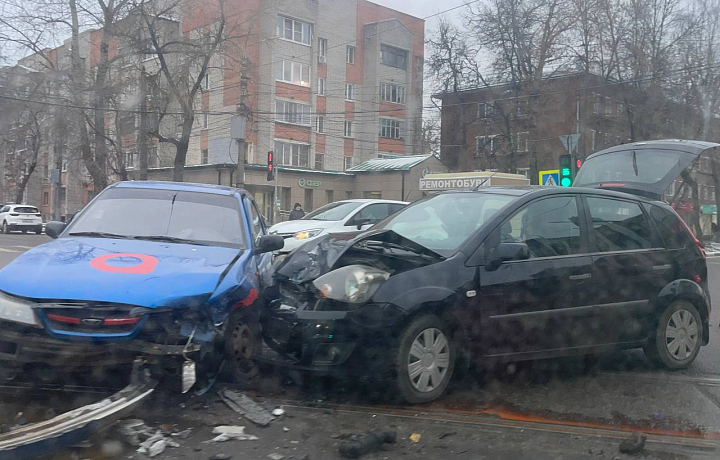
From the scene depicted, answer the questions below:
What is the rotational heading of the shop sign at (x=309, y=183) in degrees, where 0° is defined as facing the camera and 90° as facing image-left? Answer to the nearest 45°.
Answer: approximately 0°

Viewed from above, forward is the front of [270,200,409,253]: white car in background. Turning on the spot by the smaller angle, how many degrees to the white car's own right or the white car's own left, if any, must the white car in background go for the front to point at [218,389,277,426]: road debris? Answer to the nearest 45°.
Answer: approximately 45° to the white car's own left

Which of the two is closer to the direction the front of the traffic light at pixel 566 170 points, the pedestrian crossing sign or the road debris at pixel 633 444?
the road debris

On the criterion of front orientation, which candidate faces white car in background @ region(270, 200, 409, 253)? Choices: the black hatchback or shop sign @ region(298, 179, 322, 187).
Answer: the shop sign

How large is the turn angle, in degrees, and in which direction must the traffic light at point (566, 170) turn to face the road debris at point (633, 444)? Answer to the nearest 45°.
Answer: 0° — it already faces it

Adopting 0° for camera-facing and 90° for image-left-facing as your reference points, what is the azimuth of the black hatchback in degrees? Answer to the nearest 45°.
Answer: approximately 45°
